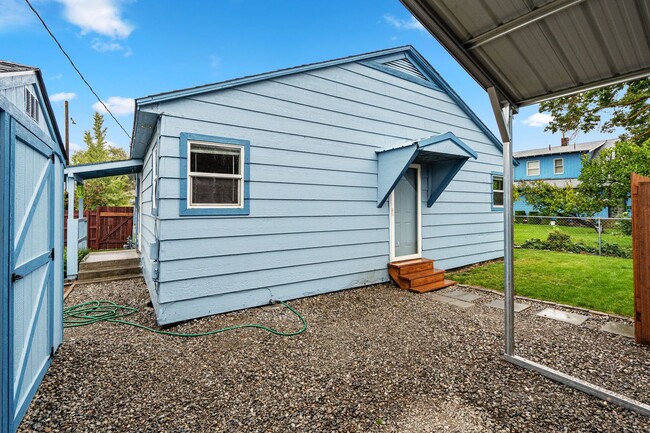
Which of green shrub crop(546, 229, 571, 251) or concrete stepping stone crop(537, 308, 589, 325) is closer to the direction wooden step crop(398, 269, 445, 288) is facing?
the concrete stepping stone

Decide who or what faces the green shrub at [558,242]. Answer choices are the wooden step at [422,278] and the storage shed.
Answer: the storage shed

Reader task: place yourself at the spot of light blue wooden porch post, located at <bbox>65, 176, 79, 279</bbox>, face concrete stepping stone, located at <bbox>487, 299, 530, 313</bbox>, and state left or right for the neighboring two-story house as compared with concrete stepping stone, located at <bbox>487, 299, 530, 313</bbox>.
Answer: left

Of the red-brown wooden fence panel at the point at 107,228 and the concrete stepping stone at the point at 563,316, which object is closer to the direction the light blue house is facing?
the concrete stepping stone

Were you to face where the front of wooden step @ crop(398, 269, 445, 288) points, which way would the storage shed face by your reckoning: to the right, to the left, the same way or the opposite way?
to the left

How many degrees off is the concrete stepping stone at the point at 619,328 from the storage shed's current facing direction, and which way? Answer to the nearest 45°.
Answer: approximately 45° to its right

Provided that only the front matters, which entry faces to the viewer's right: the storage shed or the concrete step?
the storage shed

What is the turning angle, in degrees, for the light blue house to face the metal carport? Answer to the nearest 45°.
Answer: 0° — it already faces it

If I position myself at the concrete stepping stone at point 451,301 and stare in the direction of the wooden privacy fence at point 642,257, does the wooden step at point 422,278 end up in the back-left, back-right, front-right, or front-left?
back-left

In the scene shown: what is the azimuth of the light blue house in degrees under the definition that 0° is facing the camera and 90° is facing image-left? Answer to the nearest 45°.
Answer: approximately 315°

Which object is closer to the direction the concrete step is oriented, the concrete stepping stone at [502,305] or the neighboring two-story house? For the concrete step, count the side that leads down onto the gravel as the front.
the concrete stepping stone

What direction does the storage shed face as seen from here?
to the viewer's right

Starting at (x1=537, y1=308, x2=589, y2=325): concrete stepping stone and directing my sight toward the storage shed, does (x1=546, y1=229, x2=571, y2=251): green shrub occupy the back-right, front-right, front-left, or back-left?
back-right
